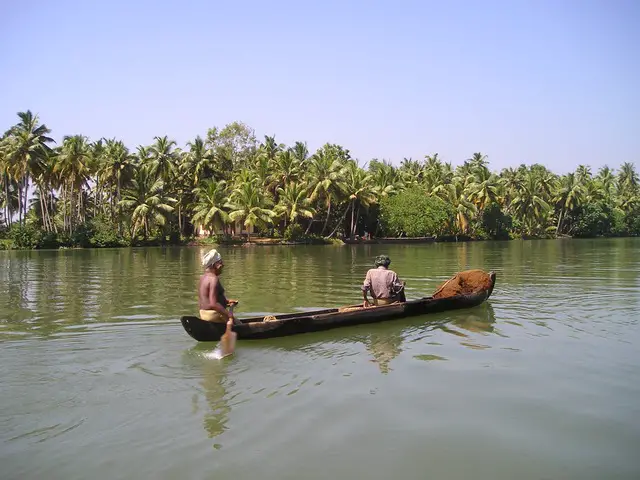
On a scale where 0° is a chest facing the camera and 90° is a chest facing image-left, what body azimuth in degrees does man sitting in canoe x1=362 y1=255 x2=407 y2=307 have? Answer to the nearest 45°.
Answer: approximately 180°

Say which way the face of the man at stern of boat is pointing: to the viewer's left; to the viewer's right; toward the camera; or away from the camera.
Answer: to the viewer's right
